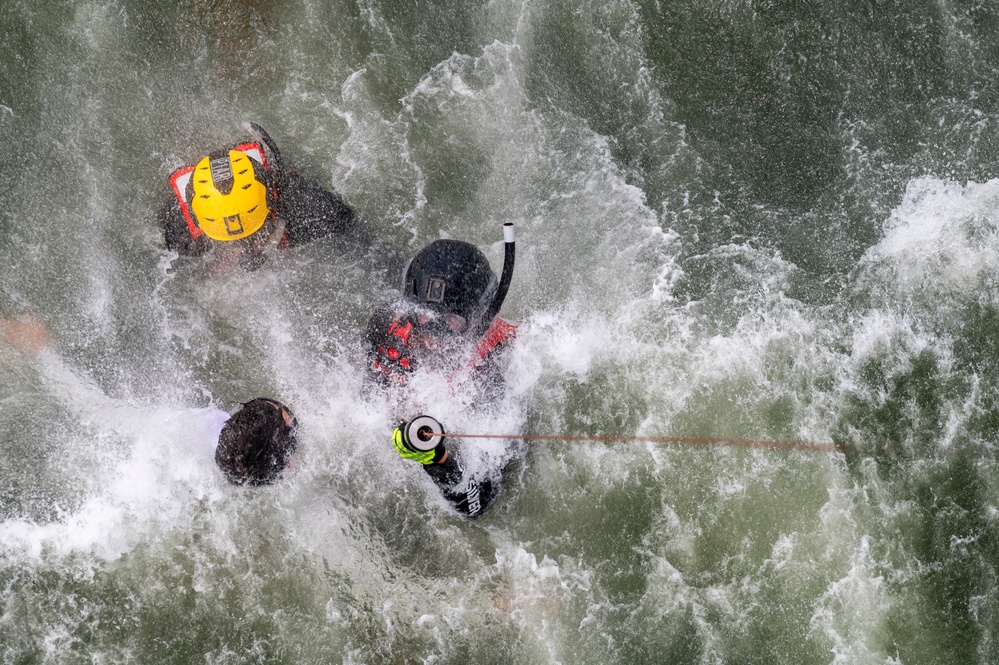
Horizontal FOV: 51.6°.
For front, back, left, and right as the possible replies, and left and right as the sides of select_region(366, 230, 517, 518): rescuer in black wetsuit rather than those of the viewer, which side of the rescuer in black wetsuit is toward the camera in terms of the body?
front

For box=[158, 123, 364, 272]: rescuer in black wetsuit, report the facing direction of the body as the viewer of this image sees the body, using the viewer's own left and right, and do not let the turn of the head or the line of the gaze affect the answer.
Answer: facing the viewer

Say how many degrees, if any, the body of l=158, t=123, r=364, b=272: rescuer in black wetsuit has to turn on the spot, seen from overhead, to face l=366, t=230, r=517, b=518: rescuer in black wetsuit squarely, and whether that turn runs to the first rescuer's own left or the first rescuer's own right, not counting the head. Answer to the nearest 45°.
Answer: approximately 45° to the first rescuer's own left
